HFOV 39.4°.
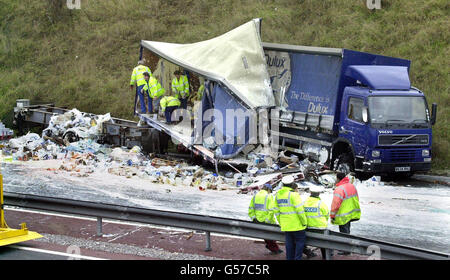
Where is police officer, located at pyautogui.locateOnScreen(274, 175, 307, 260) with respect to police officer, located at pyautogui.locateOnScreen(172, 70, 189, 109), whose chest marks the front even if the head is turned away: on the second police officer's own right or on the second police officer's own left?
on the second police officer's own left

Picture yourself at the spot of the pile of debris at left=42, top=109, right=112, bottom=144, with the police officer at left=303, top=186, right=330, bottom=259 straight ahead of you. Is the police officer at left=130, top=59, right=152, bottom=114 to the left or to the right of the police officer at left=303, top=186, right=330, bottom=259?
left

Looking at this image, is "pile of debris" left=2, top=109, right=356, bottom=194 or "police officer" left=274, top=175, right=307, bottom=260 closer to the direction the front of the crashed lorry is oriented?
the police officer

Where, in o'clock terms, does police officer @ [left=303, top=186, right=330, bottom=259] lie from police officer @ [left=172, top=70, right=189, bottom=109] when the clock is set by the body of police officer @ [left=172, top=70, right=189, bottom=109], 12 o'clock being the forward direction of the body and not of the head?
police officer @ [left=303, top=186, right=330, bottom=259] is roughly at 10 o'clock from police officer @ [left=172, top=70, right=189, bottom=109].

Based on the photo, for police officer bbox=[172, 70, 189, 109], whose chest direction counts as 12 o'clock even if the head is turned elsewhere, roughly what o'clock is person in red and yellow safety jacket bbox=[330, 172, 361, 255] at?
person in red and yellow safety jacket bbox=[330, 172, 361, 255] is roughly at 10 o'clock from police officer bbox=[172, 70, 189, 109].

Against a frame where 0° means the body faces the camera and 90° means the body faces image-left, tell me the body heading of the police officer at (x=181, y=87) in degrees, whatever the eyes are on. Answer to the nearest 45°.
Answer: approximately 45°

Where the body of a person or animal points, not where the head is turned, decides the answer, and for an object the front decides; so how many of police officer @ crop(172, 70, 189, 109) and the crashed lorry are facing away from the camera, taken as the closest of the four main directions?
0

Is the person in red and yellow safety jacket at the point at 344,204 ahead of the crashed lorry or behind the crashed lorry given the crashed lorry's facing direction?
ahead

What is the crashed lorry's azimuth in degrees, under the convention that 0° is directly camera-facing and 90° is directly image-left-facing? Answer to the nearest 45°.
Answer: approximately 315°

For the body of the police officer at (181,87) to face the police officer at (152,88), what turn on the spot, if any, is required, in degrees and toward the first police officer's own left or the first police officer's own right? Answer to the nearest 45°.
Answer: approximately 45° to the first police officer's own right

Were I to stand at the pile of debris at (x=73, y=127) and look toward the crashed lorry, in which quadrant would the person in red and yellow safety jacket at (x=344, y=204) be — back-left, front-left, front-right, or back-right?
front-right

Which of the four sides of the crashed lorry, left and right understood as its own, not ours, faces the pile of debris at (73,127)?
back

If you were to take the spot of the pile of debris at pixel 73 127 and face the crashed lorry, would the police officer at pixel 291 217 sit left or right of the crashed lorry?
right

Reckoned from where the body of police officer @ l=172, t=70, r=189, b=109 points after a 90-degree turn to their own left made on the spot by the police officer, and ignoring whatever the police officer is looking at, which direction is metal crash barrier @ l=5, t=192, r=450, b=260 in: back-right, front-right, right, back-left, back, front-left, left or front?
front-right
